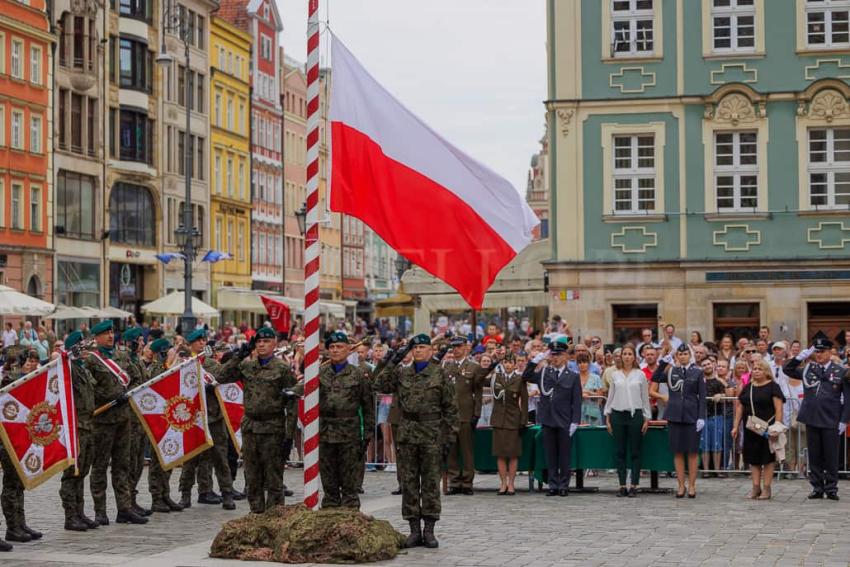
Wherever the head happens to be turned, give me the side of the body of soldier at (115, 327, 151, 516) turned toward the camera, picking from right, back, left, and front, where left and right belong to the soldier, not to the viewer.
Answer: right

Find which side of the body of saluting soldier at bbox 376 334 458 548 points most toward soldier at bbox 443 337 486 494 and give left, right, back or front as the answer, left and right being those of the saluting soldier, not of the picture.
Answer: back

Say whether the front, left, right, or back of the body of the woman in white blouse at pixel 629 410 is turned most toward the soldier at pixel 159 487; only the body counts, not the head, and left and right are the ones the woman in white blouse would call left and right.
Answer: right

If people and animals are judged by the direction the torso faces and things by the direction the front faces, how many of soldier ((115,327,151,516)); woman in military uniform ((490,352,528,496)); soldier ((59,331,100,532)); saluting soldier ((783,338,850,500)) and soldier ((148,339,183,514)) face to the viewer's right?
3

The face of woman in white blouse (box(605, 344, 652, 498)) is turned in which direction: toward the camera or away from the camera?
toward the camera

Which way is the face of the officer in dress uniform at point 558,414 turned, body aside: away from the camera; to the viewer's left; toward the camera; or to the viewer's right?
toward the camera

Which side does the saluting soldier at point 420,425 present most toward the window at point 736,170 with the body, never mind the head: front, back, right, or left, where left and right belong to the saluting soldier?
back

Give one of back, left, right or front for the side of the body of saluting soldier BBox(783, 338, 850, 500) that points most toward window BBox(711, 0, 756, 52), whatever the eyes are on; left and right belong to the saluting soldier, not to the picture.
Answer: back

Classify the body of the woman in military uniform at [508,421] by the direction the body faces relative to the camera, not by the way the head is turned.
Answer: toward the camera

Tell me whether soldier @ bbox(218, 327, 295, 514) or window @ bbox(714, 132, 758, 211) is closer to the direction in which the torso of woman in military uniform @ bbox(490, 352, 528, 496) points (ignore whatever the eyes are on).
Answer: the soldier

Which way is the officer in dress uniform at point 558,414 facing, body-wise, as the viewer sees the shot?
toward the camera

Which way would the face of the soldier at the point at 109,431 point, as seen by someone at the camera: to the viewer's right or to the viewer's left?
to the viewer's right

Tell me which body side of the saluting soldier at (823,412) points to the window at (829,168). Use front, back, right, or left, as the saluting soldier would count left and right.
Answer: back

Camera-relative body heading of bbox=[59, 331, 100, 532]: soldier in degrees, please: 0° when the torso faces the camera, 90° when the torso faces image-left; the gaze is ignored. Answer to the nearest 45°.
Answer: approximately 270°

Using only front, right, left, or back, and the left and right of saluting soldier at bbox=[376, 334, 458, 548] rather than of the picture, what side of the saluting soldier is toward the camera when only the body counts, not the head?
front

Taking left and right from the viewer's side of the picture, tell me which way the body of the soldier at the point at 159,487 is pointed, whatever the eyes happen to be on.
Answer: facing to the right of the viewer

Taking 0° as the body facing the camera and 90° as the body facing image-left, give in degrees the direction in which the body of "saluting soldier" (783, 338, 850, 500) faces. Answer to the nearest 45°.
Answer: approximately 0°
